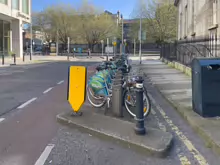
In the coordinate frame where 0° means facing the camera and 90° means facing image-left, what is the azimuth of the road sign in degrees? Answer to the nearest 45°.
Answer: approximately 0°
